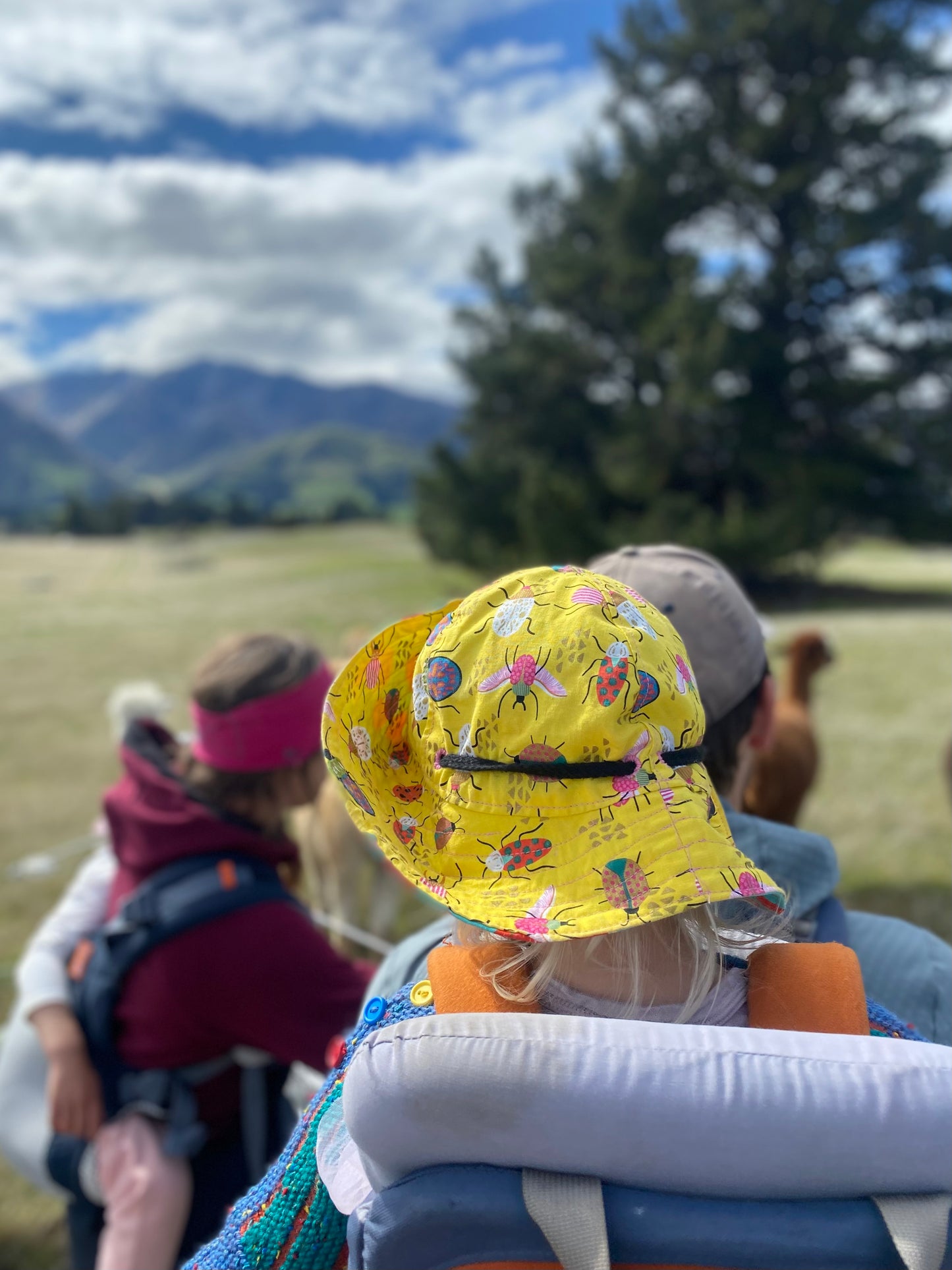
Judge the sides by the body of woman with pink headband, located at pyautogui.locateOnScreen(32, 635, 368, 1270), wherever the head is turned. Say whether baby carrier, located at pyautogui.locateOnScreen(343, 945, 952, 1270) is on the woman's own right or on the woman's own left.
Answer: on the woman's own right

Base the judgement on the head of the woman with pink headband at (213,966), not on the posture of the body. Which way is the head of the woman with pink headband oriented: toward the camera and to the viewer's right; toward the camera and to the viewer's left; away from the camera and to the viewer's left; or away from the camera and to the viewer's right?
away from the camera and to the viewer's right

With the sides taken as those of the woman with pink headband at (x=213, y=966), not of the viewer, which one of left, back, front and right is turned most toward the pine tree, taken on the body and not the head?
front

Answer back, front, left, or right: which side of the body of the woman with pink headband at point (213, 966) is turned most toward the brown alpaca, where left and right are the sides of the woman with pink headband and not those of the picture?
front

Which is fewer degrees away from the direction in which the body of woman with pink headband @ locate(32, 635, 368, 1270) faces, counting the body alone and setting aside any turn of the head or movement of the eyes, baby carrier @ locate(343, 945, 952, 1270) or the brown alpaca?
the brown alpaca

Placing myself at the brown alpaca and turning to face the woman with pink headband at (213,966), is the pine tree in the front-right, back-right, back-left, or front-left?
back-right

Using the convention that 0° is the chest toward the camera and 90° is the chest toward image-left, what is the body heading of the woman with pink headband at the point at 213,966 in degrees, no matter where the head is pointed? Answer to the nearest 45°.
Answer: approximately 225°
